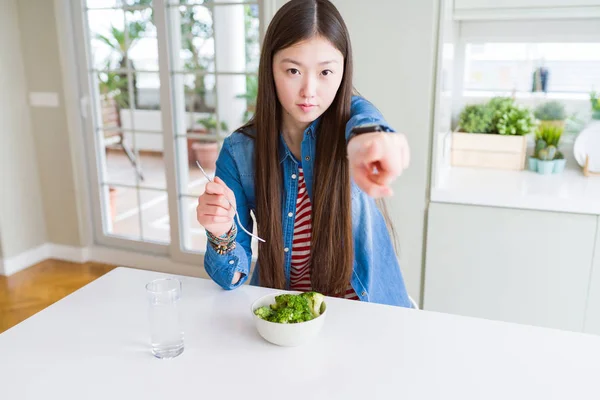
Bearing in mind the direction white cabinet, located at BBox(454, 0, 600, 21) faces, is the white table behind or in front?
in front

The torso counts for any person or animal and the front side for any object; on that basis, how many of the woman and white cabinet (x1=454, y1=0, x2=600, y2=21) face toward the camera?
2

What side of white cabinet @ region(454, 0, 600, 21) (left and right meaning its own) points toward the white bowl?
front

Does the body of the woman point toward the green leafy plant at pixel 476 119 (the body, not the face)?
no

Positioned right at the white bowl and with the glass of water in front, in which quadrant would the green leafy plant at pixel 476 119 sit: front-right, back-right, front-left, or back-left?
back-right

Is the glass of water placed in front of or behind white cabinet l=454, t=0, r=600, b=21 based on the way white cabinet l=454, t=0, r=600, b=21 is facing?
in front

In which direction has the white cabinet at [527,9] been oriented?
toward the camera

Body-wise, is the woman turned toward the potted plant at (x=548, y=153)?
no

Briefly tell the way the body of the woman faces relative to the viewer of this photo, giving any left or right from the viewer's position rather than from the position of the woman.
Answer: facing the viewer

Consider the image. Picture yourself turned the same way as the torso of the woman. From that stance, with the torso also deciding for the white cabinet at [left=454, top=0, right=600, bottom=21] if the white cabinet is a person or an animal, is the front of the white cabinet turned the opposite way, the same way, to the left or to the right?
the same way

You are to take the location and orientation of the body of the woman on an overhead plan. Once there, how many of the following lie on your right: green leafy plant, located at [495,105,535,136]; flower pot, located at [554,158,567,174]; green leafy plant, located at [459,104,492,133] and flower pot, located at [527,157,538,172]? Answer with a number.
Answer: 0

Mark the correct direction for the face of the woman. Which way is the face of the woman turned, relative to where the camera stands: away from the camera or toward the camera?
toward the camera

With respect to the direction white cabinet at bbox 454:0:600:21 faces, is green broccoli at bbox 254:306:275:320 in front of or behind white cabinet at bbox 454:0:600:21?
in front
